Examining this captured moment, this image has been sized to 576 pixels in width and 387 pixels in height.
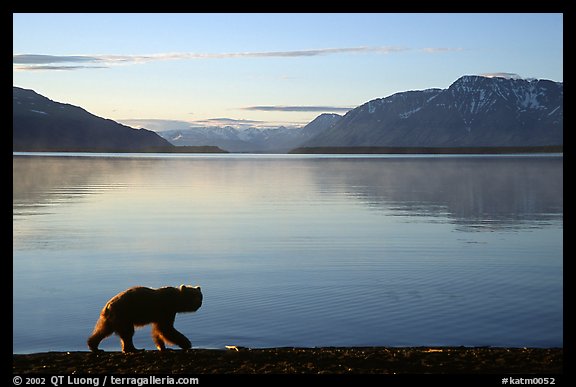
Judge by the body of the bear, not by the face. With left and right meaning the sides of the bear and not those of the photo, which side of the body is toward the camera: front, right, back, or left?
right
